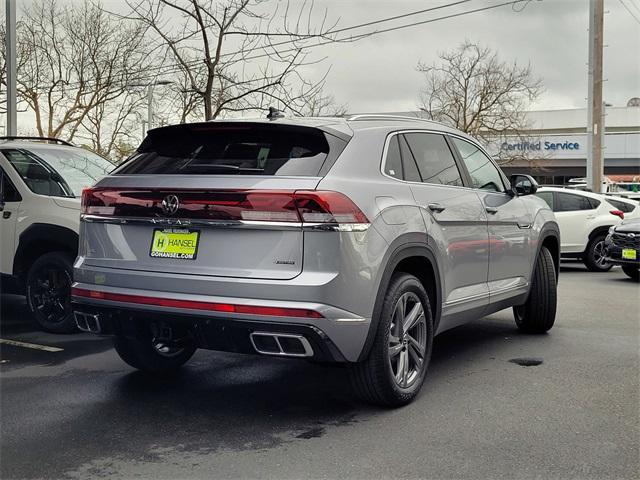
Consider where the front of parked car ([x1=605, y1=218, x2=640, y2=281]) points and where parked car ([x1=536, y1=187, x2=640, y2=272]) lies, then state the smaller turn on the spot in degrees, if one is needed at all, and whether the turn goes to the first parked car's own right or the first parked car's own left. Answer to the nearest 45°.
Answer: approximately 135° to the first parked car's own right

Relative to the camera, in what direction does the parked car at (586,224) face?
facing away from the viewer and to the left of the viewer

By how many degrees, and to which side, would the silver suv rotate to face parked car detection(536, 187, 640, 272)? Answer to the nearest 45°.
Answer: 0° — it already faces it

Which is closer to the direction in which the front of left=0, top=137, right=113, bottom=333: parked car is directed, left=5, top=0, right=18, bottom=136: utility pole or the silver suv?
the silver suv

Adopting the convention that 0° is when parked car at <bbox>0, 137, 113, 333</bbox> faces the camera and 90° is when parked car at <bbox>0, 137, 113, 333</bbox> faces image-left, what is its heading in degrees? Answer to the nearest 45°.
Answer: approximately 315°

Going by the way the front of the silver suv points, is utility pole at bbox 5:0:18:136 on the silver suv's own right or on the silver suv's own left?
on the silver suv's own left

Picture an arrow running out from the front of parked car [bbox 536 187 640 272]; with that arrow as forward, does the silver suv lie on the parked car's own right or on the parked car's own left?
on the parked car's own left

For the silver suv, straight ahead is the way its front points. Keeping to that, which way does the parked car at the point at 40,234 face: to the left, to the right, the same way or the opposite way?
to the right

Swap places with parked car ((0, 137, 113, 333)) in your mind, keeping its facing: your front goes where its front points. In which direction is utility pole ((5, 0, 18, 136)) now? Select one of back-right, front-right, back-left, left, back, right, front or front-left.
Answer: back-left

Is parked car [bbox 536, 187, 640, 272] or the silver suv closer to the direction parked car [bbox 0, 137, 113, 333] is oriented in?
the silver suv

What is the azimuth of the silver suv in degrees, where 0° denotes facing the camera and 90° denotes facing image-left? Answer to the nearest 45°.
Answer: approximately 225°
